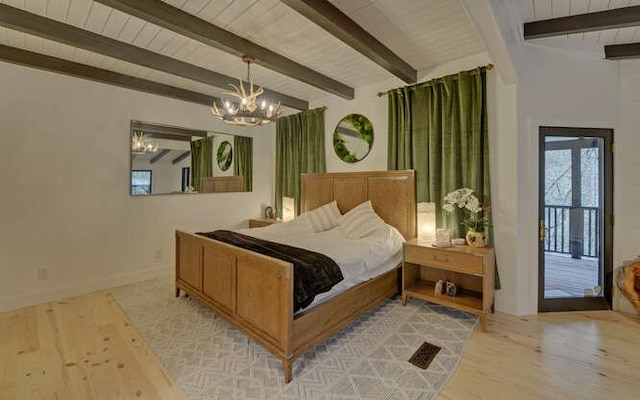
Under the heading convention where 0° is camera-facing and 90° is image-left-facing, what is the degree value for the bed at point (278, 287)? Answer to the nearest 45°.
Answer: approximately 45°

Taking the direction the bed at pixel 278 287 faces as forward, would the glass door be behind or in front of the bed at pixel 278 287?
behind

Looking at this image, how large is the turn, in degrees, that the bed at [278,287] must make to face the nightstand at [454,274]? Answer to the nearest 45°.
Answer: approximately 135° to its left

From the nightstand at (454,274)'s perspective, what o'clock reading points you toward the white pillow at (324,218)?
The white pillow is roughly at 2 o'clock from the nightstand.

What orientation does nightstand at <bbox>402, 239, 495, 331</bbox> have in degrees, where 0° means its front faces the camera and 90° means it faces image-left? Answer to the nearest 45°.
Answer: approximately 45°

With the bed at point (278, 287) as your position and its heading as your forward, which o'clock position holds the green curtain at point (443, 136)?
The green curtain is roughly at 7 o'clock from the bed.
